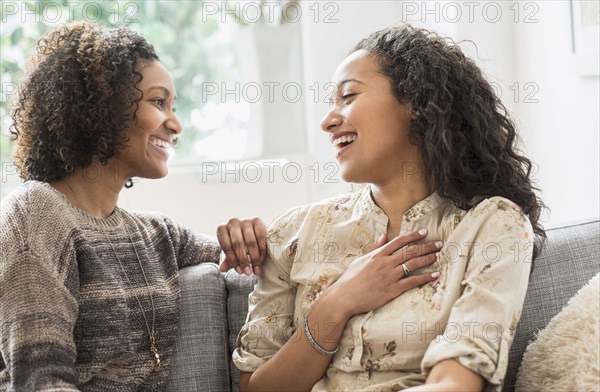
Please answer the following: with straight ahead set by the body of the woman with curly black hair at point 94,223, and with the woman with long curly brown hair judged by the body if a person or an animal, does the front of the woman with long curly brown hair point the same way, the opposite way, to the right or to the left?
to the right

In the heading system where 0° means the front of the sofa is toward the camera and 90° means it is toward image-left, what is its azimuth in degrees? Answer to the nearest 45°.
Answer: approximately 0°

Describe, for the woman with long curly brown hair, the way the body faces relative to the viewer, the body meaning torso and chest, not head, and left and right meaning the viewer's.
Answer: facing the viewer and to the left of the viewer

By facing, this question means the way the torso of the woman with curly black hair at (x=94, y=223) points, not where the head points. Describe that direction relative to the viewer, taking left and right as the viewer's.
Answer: facing the viewer and to the right of the viewer

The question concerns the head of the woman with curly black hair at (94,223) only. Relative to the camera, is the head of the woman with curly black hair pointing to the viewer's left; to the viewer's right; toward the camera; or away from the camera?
to the viewer's right

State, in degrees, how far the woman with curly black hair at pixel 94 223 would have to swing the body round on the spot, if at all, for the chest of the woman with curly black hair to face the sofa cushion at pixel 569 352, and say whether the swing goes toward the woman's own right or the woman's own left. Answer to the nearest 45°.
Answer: approximately 45° to the woman's own left

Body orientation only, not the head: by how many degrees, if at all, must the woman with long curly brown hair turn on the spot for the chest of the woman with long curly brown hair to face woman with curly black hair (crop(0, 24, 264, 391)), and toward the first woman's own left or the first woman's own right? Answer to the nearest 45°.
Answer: approximately 45° to the first woman's own right
